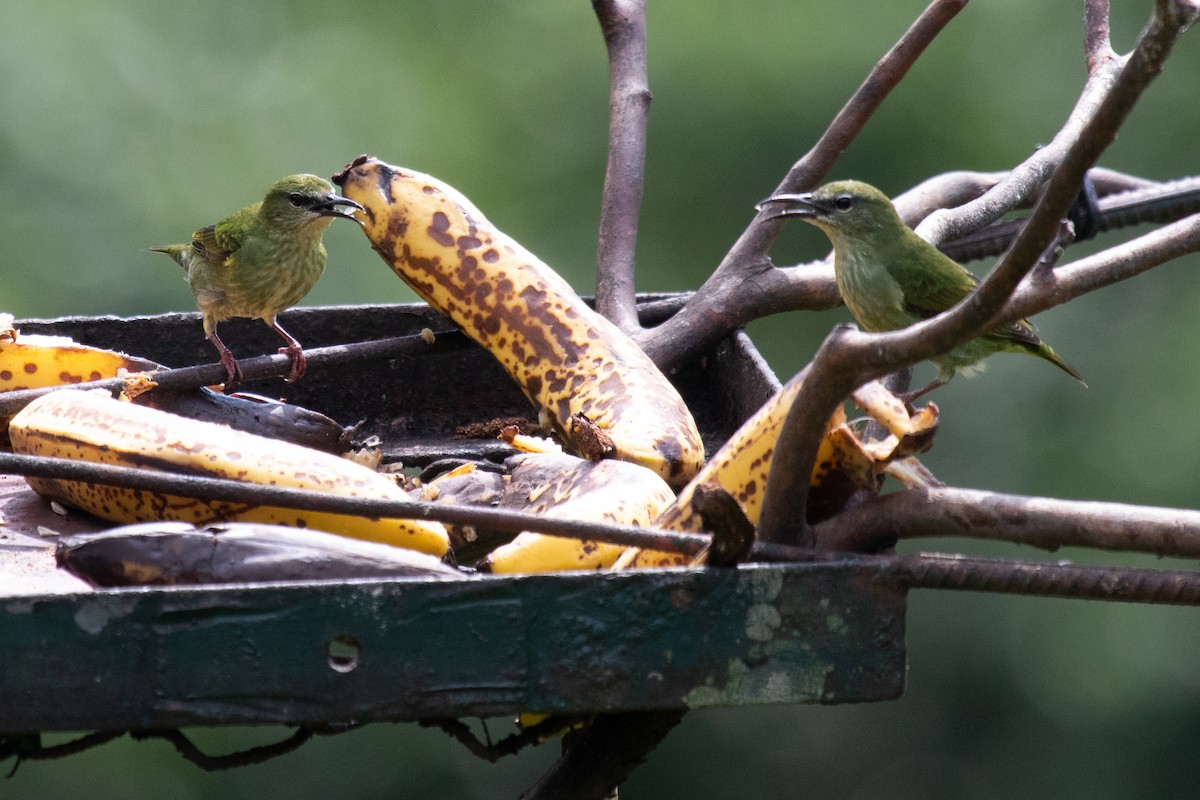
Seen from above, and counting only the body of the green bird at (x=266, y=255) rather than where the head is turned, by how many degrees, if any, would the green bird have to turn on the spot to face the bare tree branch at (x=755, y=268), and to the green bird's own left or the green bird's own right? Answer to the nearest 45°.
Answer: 0° — it already faces it

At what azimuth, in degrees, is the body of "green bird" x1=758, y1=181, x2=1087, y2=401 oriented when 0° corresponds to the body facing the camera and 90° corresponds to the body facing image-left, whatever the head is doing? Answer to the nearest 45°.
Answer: approximately 90°

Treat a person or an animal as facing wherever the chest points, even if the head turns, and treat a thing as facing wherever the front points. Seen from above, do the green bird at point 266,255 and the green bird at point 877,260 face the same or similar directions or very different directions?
very different directions

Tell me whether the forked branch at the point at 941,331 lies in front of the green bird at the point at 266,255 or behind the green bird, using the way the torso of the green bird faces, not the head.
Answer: in front

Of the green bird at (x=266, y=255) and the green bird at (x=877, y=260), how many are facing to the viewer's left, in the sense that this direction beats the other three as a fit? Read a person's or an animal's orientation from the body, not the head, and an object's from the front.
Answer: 1

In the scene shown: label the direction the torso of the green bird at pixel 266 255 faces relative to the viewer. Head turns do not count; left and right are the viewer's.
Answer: facing the viewer and to the right of the viewer

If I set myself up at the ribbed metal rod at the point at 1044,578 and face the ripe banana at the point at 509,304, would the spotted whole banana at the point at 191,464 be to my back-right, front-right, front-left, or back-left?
front-left

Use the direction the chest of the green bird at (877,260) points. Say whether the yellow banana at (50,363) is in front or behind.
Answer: in front

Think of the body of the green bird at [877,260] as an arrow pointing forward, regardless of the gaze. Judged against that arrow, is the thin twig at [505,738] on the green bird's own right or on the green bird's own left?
on the green bird's own left

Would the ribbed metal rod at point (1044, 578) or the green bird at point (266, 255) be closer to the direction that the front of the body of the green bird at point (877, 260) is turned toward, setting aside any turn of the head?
the green bird

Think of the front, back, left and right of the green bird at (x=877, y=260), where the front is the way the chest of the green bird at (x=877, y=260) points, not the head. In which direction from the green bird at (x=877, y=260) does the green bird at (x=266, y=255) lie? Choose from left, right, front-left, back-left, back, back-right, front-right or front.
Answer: front

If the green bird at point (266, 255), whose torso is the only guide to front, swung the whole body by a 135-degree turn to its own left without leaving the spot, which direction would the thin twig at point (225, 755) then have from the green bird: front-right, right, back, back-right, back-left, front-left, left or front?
back
